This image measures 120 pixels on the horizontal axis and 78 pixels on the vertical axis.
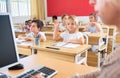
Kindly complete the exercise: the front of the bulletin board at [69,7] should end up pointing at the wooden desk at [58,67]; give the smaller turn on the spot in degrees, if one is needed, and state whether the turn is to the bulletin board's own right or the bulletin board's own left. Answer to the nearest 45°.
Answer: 0° — it already faces it

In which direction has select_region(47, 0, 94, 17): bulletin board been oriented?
toward the camera

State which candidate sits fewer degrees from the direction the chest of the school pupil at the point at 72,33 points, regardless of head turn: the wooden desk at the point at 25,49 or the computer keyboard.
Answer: the computer keyboard

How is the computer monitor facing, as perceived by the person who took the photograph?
facing the viewer and to the right of the viewer

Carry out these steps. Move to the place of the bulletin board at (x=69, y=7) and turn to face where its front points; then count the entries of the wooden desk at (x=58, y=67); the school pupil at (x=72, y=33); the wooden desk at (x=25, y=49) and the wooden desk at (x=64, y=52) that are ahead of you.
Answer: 4

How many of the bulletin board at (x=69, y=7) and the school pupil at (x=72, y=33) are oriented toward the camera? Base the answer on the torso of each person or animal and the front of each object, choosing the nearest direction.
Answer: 2

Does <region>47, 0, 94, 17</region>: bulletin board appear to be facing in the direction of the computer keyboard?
yes

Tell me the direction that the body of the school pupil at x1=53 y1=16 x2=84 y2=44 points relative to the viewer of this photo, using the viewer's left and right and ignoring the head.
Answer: facing the viewer

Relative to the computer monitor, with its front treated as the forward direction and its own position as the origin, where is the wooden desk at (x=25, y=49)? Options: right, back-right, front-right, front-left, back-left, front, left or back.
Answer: back-left
